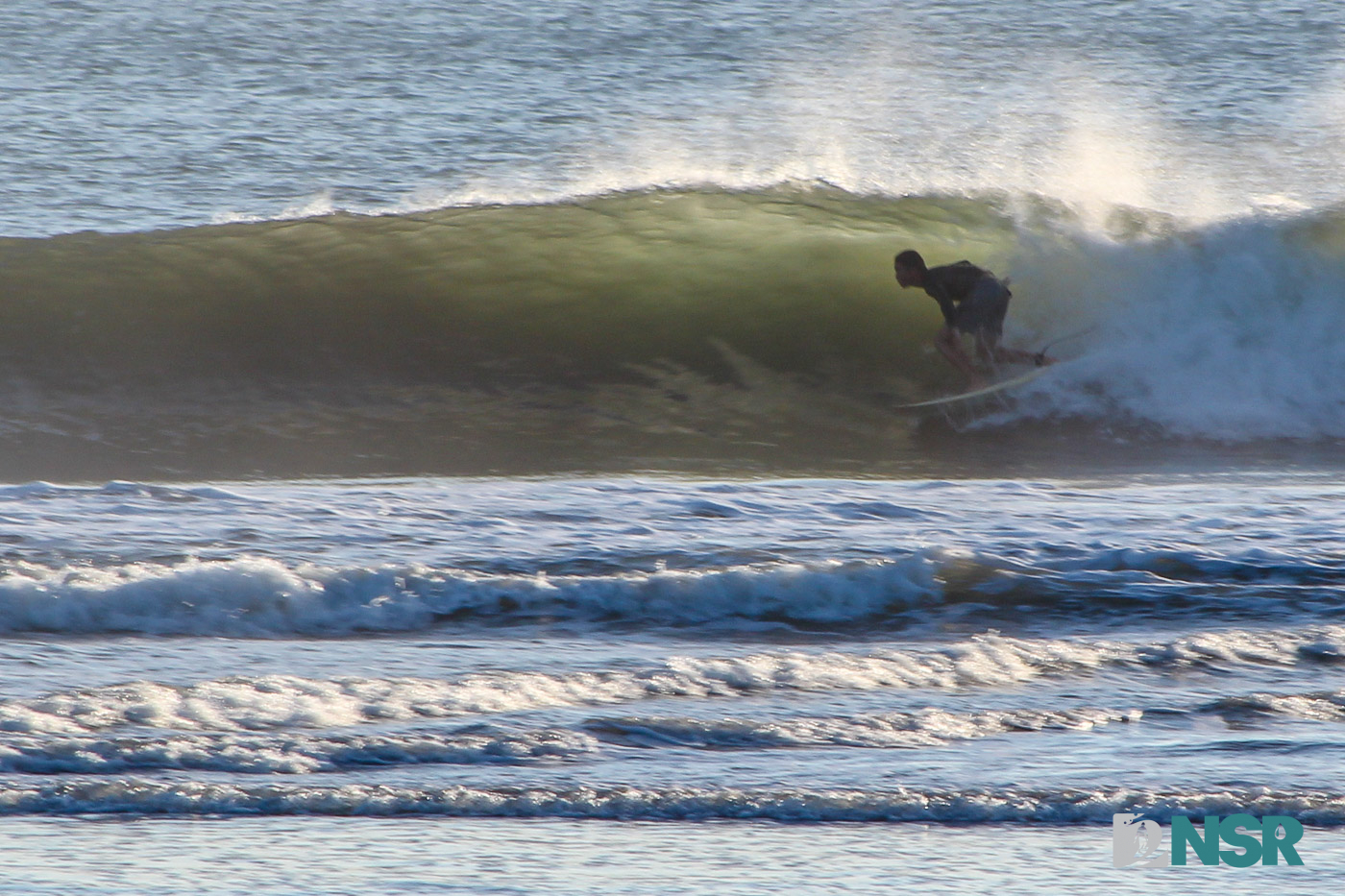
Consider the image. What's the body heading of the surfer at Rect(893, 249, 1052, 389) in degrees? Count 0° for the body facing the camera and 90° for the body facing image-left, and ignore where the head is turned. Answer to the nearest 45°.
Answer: approximately 90°

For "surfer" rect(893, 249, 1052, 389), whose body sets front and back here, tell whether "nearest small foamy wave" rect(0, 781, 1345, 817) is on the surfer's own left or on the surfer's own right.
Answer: on the surfer's own left

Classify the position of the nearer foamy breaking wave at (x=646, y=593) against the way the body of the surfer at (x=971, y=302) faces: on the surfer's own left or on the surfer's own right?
on the surfer's own left
